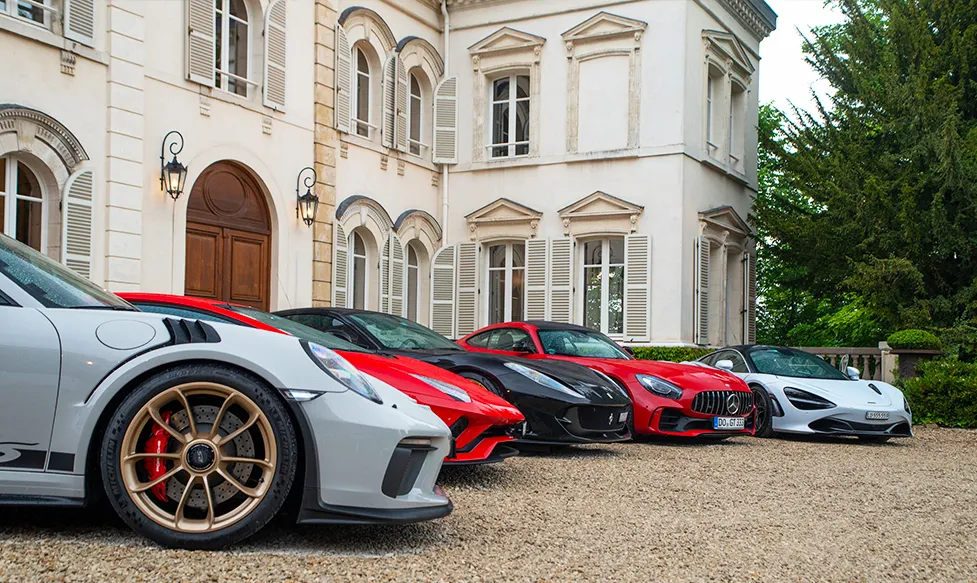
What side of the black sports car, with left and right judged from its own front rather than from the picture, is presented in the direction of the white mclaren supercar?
left

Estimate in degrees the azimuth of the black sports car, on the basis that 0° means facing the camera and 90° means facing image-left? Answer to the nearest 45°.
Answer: approximately 315°

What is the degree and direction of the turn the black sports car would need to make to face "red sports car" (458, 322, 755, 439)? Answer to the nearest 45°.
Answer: approximately 90° to its left

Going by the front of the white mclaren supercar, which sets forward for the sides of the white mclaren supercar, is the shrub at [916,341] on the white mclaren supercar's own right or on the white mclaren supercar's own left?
on the white mclaren supercar's own left

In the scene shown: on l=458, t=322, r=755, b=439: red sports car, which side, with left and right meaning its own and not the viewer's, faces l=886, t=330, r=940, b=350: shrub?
left

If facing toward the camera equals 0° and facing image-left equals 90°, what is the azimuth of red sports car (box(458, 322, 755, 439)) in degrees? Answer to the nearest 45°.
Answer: approximately 315°

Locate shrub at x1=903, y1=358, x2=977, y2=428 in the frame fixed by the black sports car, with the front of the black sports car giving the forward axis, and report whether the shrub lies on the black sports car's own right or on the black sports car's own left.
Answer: on the black sports car's own left

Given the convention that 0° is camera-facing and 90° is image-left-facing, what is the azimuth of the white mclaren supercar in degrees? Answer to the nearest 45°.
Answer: approximately 315°

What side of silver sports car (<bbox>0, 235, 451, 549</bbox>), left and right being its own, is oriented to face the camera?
right

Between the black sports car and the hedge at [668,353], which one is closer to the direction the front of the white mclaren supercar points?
the black sports car

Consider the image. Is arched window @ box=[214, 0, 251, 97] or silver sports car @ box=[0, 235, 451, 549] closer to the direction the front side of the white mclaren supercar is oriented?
the silver sports car

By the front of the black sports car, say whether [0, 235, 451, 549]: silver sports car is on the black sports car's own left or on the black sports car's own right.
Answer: on the black sports car's own right

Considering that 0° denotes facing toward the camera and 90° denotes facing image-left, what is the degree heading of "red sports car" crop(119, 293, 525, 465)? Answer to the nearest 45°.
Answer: approximately 315°
